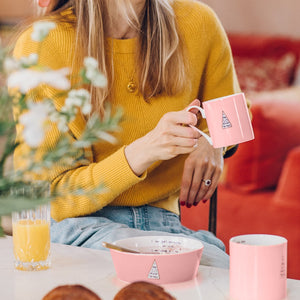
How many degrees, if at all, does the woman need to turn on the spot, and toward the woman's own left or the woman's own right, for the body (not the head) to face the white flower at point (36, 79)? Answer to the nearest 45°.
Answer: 0° — they already face it

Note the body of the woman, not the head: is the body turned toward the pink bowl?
yes

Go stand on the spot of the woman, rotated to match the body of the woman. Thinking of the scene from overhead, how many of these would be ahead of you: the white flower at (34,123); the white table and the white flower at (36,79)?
3

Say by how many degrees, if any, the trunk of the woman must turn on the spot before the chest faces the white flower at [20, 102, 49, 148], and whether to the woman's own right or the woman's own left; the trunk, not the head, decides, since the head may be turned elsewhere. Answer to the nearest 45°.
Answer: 0° — they already face it

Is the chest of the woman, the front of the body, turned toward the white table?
yes

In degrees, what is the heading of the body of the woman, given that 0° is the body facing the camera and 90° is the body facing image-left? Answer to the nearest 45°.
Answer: approximately 0°
